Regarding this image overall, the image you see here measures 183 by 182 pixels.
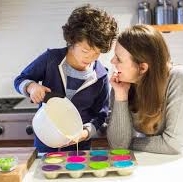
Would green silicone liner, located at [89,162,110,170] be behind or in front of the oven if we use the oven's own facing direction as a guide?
in front

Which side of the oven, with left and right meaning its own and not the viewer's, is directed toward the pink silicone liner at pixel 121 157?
front

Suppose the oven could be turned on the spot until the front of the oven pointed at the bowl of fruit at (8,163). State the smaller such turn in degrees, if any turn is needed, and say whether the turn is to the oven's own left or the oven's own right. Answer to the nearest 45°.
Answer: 0° — it already faces it

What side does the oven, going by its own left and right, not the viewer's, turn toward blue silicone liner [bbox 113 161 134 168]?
front

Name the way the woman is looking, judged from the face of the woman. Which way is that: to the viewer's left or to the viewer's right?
to the viewer's left

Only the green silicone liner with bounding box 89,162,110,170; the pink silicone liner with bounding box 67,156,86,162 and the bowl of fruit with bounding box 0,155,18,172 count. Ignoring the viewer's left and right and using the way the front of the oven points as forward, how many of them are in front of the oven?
3

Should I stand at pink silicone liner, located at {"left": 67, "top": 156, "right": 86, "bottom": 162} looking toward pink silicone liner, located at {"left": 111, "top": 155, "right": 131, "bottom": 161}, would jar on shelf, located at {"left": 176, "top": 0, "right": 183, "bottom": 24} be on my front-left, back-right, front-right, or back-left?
front-left

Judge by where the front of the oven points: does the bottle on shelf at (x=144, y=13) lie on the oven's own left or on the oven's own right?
on the oven's own left

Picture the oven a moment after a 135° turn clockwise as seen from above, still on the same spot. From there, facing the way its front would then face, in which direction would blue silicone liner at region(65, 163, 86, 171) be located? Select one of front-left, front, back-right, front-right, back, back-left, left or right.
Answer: back-left

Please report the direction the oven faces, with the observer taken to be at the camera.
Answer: facing the viewer

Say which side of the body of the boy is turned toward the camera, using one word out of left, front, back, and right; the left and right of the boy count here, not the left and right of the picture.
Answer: front
